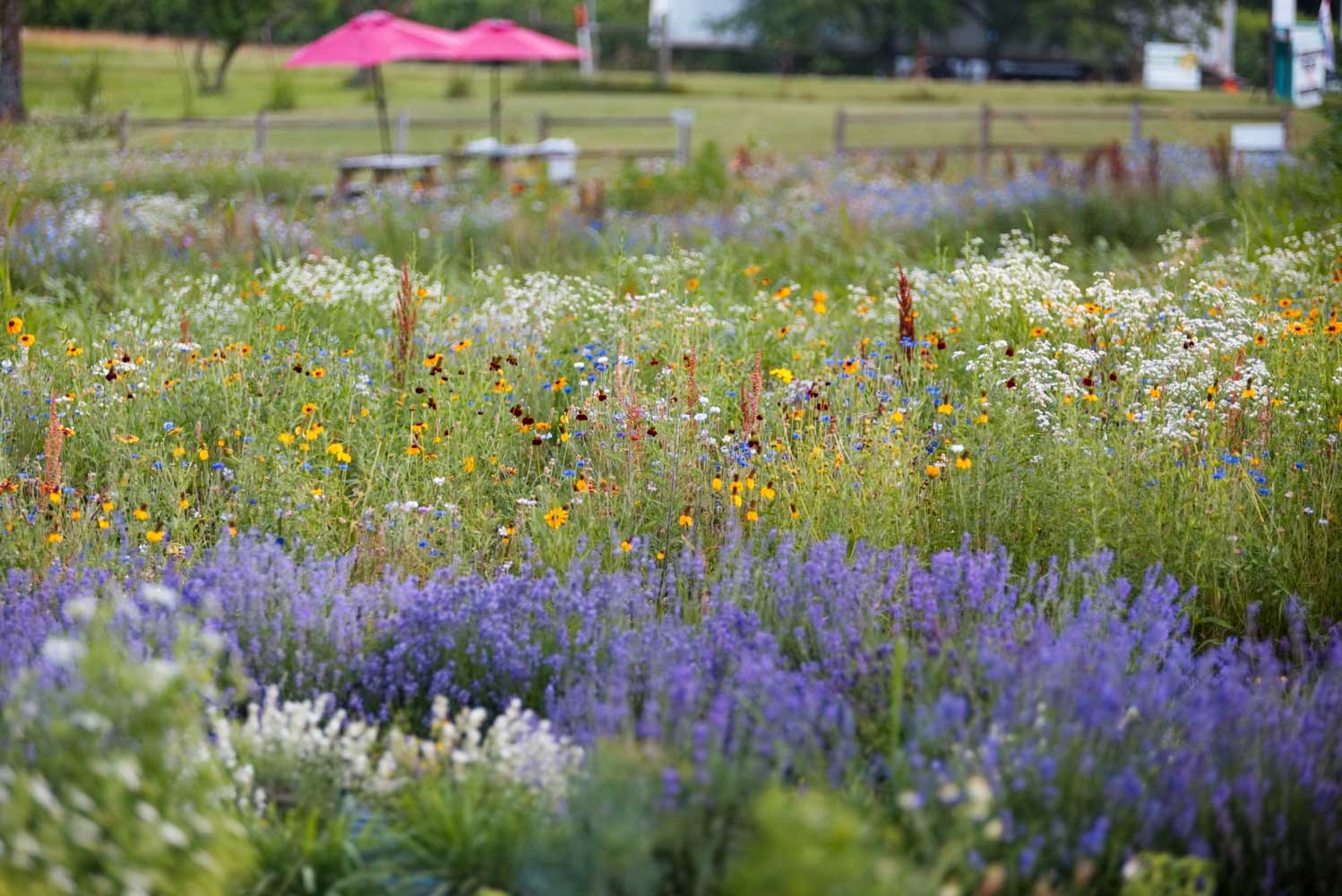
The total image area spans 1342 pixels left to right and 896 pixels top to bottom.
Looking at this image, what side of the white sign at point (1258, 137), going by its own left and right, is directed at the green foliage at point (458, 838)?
front

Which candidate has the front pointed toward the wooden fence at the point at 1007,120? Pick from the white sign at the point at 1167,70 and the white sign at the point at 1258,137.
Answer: the white sign at the point at 1167,70

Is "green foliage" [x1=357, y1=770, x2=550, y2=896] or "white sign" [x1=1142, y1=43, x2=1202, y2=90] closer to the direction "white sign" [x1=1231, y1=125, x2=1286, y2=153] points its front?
the green foliage

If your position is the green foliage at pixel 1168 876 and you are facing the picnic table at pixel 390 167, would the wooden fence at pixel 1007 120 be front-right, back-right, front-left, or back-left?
front-right

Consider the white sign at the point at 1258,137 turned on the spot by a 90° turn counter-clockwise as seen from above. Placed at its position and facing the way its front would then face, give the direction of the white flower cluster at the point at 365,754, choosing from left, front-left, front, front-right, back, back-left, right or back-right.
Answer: right

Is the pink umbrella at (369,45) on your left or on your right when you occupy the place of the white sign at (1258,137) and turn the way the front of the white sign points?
on your right

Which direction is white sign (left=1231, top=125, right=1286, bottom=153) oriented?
toward the camera

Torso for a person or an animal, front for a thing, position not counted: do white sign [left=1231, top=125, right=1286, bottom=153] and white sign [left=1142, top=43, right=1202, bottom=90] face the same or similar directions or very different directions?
same or similar directions

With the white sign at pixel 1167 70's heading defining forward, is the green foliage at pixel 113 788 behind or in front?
in front

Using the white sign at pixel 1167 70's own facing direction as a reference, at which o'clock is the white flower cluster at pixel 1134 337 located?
The white flower cluster is roughly at 12 o'clock from the white sign.

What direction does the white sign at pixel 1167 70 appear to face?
toward the camera

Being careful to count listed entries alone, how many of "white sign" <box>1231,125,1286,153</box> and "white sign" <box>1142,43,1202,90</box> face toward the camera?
2

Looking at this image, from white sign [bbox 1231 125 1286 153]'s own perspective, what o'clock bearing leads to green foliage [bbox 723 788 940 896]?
The green foliage is roughly at 12 o'clock from the white sign.
